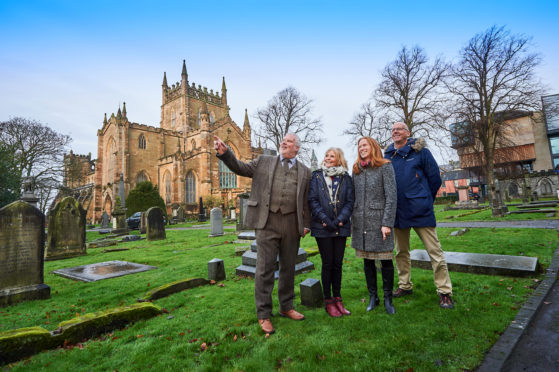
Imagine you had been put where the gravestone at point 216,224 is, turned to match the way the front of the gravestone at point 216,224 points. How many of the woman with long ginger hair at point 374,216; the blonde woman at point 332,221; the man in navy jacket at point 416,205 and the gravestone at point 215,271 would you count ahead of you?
4

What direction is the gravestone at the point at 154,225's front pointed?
toward the camera

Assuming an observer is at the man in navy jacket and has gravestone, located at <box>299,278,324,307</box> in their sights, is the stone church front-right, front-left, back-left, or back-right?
front-right

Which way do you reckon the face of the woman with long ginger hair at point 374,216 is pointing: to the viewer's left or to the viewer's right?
to the viewer's left

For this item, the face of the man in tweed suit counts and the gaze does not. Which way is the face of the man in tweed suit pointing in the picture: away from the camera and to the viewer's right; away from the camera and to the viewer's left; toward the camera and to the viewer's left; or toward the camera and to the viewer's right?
toward the camera and to the viewer's left

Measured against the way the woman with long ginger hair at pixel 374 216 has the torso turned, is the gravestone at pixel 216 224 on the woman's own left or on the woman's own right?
on the woman's own right

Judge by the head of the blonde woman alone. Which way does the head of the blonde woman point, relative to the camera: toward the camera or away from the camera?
toward the camera

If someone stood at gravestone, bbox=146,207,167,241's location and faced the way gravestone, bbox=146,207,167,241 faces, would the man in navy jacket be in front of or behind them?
in front

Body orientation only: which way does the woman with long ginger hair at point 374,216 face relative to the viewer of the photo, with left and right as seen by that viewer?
facing the viewer and to the left of the viewer

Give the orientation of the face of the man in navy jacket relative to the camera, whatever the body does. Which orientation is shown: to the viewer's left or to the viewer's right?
to the viewer's left

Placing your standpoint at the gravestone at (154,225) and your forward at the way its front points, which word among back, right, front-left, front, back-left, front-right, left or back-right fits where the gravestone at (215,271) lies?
front

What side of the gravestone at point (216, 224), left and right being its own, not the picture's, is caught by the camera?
front

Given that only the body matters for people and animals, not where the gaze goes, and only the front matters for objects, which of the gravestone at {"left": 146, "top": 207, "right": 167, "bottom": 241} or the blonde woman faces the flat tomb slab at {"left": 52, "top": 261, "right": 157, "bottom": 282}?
the gravestone

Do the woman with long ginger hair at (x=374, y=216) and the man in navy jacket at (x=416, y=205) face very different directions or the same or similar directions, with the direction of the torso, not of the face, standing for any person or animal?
same or similar directions

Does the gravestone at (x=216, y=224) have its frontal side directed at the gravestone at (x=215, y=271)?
yes
